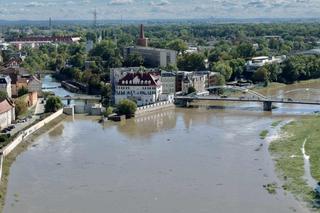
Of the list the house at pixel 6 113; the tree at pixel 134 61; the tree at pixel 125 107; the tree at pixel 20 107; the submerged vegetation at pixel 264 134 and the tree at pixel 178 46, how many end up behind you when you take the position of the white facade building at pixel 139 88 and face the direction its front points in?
2

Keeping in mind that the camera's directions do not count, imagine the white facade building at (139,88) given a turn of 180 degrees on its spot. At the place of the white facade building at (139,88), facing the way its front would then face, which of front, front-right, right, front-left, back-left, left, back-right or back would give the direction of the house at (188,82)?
front-right

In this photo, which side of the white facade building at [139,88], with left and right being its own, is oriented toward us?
front

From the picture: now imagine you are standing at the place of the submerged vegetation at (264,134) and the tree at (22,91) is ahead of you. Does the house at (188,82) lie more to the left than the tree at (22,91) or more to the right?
right

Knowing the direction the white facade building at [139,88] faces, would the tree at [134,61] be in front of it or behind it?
behind

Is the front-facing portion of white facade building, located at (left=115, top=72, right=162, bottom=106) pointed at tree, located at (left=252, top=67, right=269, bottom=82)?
no

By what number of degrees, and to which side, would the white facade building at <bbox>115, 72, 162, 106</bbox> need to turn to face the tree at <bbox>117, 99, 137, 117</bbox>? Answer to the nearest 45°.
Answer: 0° — it already faces it

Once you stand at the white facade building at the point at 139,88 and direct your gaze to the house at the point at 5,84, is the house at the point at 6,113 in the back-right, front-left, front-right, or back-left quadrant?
front-left

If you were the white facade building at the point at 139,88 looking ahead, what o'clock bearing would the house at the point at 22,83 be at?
The house is roughly at 4 o'clock from the white facade building.

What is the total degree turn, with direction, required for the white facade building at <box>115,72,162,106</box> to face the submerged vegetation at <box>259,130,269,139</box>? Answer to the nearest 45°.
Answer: approximately 45° to its left

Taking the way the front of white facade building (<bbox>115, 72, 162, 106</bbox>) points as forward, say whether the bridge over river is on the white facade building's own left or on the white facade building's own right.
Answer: on the white facade building's own left

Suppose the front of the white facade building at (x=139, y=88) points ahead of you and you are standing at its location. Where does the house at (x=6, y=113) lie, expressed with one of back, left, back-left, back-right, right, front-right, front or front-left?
front-right

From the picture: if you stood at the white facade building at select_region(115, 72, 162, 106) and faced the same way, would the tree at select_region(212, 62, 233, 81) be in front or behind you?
behind

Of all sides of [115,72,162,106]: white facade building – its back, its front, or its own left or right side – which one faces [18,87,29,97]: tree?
right

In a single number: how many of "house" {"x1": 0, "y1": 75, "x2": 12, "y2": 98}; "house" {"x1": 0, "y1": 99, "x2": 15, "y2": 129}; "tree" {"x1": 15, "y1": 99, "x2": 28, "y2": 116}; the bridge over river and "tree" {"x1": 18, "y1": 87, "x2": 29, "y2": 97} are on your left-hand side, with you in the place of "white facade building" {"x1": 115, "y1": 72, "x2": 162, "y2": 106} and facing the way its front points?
1

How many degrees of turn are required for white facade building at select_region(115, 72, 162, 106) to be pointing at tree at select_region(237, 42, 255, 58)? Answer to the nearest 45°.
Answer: approximately 180°

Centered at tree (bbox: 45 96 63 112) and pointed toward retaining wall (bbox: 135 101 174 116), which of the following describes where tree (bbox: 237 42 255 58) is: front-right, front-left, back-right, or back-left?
front-left

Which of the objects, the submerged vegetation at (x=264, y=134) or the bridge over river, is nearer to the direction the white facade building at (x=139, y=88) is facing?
the submerged vegetation

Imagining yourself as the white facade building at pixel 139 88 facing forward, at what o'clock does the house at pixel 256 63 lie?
The house is roughly at 7 o'clock from the white facade building.
